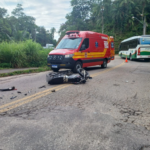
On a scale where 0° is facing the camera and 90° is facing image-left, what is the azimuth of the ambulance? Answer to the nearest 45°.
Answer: approximately 45°
